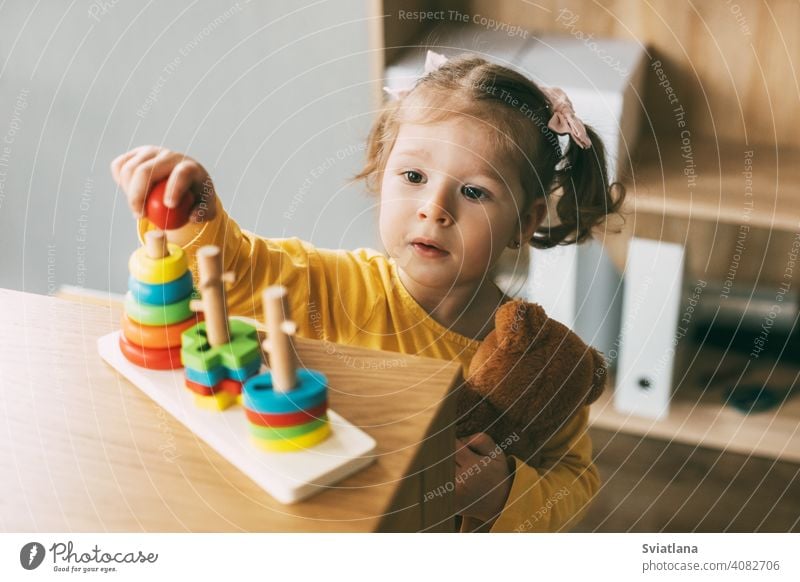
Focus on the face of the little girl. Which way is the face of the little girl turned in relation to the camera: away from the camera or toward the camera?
toward the camera

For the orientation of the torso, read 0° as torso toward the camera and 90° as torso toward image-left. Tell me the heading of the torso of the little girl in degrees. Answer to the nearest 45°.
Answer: approximately 45°

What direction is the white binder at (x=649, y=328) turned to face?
toward the camera

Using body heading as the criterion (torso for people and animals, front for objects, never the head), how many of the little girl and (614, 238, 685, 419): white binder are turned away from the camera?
0
